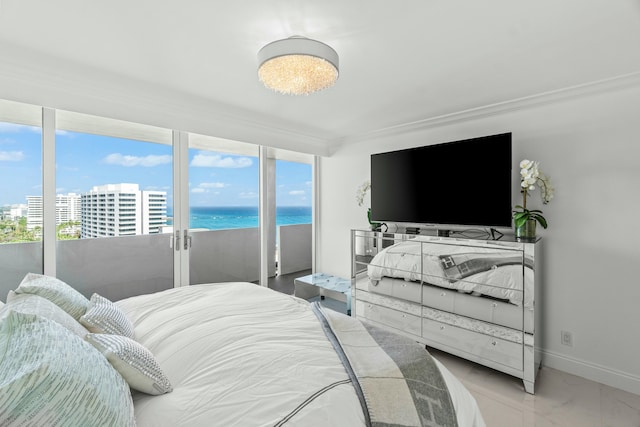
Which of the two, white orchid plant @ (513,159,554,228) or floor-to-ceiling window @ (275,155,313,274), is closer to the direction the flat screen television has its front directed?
the floor-to-ceiling window

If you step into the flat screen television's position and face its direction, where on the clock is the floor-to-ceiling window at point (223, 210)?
The floor-to-ceiling window is roughly at 1 o'clock from the flat screen television.

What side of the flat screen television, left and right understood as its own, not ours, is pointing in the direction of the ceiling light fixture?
front

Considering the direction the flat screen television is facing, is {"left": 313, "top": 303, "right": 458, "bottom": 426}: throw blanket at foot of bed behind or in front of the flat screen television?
in front

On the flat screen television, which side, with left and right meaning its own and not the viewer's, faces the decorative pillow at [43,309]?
front

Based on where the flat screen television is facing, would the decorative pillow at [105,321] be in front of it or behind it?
in front

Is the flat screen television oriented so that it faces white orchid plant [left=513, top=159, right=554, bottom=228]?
no

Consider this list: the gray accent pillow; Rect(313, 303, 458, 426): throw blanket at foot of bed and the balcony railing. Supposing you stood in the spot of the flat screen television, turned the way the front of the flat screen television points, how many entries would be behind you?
0

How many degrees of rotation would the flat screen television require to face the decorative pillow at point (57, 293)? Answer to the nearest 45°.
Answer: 0° — it already faces it

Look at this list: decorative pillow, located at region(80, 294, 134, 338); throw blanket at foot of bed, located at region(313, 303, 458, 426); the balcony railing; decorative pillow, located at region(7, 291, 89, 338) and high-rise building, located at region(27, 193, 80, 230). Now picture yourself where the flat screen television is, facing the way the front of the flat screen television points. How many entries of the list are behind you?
0

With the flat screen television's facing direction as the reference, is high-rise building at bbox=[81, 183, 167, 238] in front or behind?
in front

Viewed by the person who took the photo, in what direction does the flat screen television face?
facing the viewer and to the left of the viewer

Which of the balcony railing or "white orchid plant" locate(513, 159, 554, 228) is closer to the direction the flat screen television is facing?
the balcony railing

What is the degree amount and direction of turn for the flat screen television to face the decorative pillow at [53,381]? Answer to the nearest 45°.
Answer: approximately 45° to its left
